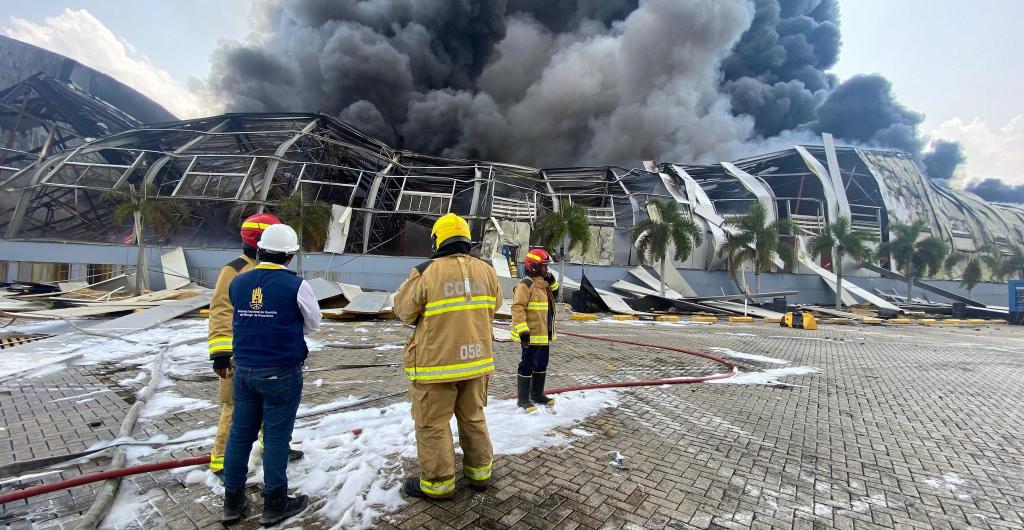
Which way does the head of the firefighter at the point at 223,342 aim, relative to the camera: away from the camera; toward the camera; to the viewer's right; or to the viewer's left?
away from the camera

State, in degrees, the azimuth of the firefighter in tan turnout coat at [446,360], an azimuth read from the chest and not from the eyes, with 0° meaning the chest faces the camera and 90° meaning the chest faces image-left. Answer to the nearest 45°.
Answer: approximately 135°

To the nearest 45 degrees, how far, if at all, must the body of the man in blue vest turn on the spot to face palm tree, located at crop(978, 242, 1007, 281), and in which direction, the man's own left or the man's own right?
approximately 45° to the man's own right

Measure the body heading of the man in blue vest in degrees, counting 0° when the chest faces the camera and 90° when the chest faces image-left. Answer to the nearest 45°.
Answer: approximately 225°

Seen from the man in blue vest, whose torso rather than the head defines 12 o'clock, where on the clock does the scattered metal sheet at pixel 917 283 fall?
The scattered metal sheet is roughly at 1 o'clock from the man in blue vest.

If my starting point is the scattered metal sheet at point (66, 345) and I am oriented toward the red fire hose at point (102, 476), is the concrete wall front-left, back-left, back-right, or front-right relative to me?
back-left

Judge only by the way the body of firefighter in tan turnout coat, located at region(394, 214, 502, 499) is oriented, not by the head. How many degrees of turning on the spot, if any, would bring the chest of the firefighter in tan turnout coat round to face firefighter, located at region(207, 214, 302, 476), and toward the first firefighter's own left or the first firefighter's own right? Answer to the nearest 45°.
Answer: approximately 45° to the first firefighter's own left

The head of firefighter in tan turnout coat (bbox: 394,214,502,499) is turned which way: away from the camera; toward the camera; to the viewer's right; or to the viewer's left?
away from the camera

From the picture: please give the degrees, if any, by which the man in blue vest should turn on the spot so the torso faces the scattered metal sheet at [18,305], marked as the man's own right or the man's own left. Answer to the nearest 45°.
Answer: approximately 90° to the man's own left

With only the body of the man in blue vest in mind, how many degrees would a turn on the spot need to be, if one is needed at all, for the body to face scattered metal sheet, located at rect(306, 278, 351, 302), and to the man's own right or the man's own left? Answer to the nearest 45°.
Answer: approximately 45° to the man's own left
